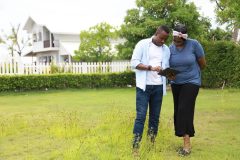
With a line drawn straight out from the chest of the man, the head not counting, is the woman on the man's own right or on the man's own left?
on the man's own left

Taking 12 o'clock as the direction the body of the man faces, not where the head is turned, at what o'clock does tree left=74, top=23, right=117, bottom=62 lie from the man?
The tree is roughly at 7 o'clock from the man.

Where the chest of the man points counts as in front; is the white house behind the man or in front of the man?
behind

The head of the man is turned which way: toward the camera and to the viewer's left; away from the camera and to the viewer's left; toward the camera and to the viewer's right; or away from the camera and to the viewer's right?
toward the camera and to the viewer's right

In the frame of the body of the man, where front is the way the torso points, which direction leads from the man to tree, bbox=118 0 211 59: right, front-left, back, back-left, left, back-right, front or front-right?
back-left
